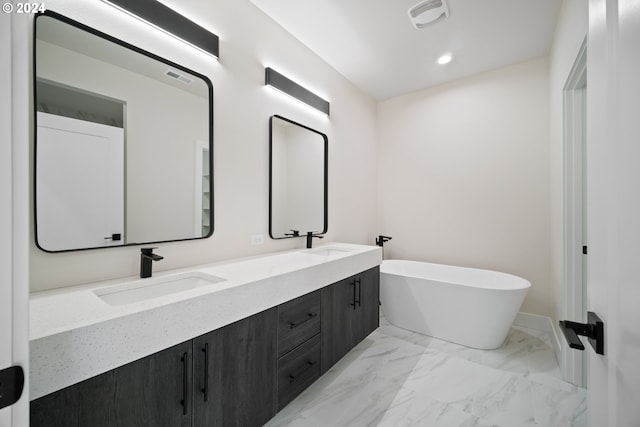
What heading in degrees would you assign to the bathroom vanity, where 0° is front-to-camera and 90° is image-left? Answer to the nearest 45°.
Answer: approximately 315°

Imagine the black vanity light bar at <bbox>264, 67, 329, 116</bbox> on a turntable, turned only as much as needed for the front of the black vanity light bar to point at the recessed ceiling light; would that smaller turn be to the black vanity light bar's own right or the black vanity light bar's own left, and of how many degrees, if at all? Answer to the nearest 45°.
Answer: approximately 45° to the black vanity light bar's own left

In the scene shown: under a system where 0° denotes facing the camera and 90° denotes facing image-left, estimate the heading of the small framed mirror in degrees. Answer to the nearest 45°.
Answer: approximately 315°

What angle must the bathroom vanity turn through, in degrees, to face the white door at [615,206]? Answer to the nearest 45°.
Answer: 0° — it already faces it

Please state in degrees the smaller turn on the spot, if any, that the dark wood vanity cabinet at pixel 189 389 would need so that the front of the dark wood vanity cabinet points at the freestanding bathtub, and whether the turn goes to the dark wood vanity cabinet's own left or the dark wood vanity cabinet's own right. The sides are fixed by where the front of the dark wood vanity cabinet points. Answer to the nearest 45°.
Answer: approximately 45° to the dark wood vanity cabinet's own left

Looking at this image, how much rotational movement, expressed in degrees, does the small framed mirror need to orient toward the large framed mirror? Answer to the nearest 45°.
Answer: approximately 90° to its right

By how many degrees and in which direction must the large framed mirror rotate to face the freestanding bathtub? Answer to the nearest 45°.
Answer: approximately 45° to its left
